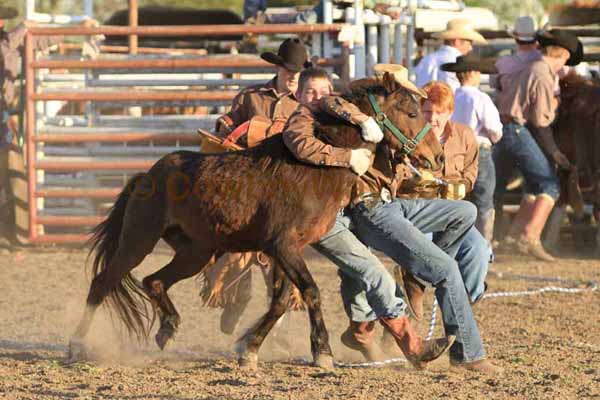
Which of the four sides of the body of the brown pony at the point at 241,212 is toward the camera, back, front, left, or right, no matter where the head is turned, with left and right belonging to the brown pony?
right
